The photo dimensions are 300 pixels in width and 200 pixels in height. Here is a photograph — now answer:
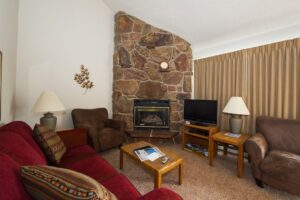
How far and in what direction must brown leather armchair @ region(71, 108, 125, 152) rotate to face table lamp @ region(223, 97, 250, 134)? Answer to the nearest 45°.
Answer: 0° — it already faces it

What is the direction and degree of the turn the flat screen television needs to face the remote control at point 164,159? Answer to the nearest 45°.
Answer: approximately 45° to its left

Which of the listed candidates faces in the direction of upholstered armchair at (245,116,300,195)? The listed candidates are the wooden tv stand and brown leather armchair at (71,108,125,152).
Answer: the brown leather armchair

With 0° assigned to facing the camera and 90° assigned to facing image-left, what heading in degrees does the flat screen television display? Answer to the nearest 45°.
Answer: approximately 45°

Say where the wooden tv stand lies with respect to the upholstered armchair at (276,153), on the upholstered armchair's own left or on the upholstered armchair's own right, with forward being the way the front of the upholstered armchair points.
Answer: on the upholstered armchair's own right

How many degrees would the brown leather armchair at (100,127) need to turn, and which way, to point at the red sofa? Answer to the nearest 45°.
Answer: approximately 45° to its right

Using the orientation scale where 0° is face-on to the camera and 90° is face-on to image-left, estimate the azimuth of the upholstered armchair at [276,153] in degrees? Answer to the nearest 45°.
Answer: approximately 45°

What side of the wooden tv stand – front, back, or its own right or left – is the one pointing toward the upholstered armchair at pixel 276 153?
left

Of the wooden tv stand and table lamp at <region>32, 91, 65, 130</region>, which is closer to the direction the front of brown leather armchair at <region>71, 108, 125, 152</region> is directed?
the wooden tv stand

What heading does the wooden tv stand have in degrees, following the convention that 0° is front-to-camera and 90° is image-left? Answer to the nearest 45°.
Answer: approximately 45°

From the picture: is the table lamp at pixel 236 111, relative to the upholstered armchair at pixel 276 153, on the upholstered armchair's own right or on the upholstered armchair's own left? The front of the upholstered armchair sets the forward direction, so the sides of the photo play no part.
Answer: on the upholstered armchair's own right
